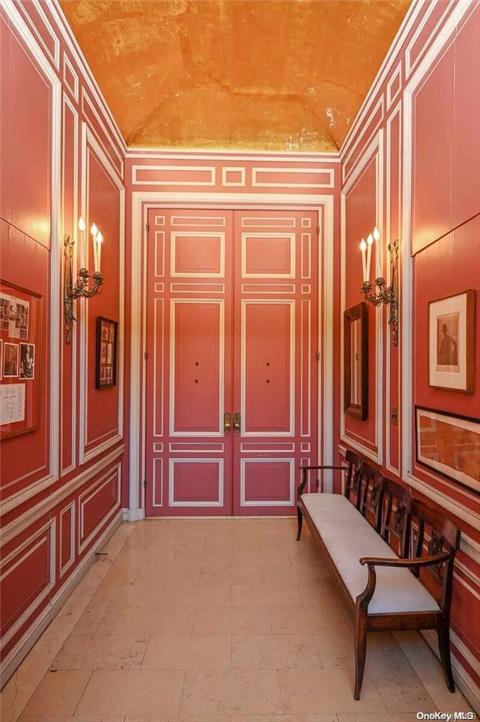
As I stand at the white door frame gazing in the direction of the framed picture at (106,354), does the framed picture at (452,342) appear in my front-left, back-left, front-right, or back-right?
front-left

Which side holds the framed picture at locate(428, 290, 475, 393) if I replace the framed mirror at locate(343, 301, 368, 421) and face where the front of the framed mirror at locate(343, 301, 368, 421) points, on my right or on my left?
on my left

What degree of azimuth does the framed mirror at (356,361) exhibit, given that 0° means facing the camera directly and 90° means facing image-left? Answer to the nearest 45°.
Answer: approximately 90°

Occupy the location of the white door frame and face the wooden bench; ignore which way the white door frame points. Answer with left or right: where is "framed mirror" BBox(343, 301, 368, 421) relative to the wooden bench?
left

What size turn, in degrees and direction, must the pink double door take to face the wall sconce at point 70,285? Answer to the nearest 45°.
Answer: approximately 45° to its right

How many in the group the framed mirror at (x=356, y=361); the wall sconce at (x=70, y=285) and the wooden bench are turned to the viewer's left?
2

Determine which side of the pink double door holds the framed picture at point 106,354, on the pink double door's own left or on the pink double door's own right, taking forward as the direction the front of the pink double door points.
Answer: on the pink double door's own right

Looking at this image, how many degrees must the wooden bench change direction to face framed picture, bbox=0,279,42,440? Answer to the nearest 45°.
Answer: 0° — it already faces it

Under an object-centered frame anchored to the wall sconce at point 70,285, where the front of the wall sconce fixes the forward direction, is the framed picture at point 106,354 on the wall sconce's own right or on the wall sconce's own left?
on the wall sconce's own left

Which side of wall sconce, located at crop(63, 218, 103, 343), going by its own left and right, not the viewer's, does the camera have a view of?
right

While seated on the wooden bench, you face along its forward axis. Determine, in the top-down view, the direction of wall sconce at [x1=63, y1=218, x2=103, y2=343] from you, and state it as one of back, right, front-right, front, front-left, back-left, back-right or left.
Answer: front

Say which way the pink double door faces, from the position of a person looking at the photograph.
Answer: facing the viewer

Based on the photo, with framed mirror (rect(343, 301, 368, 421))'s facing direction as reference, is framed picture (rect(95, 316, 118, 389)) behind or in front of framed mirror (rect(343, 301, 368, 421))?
in front

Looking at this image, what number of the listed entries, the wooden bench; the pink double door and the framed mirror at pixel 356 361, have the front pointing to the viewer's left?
2

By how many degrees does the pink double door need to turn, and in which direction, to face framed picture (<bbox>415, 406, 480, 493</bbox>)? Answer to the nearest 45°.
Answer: approximately 45° to its left

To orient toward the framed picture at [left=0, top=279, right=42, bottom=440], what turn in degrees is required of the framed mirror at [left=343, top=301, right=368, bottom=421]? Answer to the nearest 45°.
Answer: approximately 45° to its left

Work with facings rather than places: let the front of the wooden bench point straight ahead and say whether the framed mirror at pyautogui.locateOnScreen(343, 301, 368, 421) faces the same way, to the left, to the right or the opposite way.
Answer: the same way

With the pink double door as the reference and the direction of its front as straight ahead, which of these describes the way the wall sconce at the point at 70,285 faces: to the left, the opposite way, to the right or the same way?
to the left
